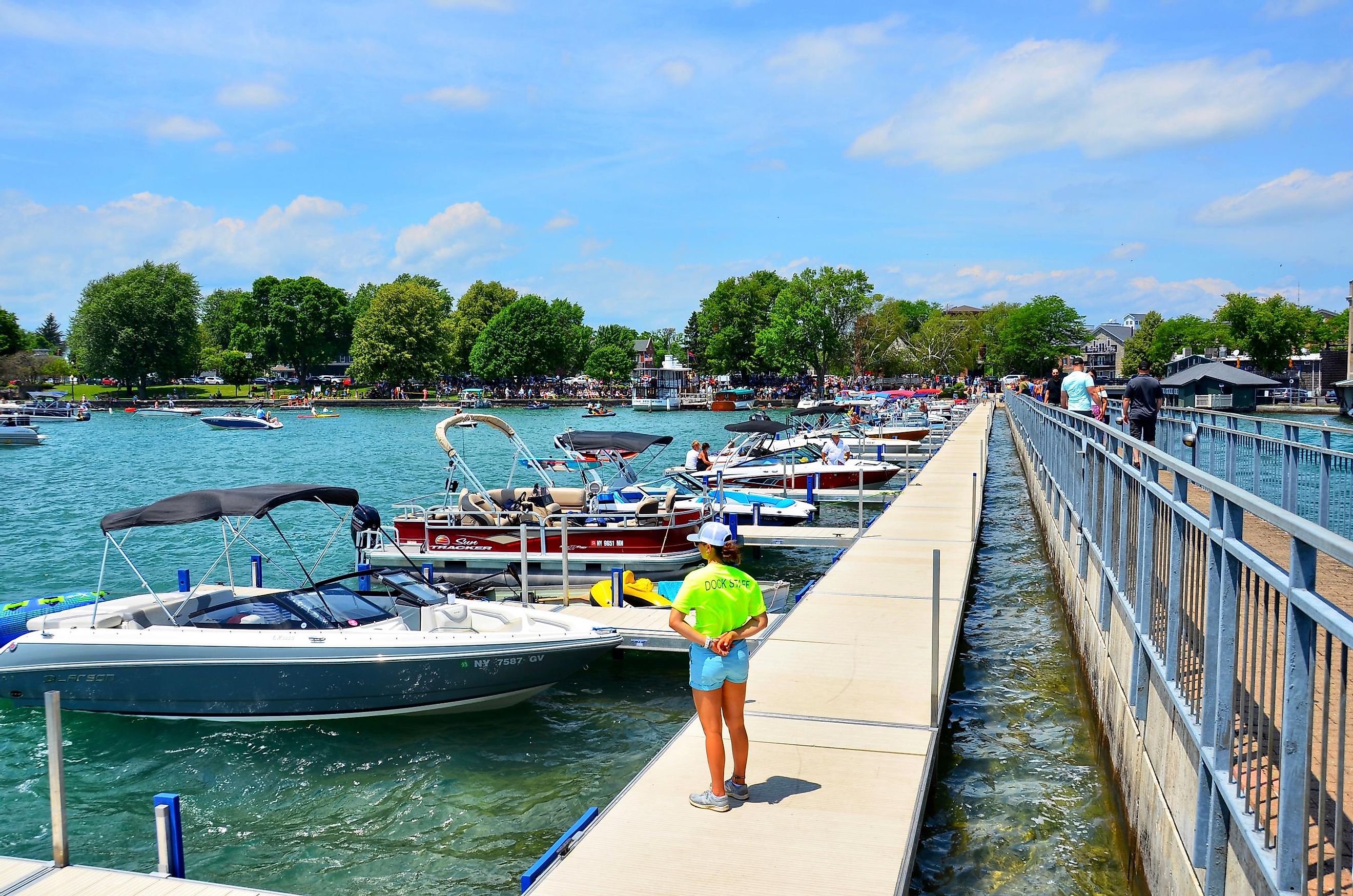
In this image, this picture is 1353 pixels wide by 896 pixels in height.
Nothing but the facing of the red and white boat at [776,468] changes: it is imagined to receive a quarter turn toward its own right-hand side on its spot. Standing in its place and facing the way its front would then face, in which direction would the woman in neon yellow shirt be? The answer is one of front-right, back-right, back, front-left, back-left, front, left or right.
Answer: front

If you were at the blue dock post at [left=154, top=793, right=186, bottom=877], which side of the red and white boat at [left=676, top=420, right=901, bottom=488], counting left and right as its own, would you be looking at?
right

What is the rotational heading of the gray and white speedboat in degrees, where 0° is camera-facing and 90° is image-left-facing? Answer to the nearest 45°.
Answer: approximately 270°

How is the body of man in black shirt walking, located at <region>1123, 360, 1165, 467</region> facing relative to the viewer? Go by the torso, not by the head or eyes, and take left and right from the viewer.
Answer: facing away from the viewer

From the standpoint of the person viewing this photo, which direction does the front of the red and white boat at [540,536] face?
facing to the right of the viewer

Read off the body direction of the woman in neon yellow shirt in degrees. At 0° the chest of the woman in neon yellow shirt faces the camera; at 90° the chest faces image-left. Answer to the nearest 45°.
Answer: approximately 135°

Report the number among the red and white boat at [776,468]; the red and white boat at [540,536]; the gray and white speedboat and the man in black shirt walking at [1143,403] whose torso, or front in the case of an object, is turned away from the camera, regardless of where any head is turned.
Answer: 1

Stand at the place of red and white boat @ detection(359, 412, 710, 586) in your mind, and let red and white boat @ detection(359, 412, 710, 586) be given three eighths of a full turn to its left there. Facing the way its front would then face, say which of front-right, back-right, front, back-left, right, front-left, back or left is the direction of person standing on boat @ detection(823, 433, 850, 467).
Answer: right
